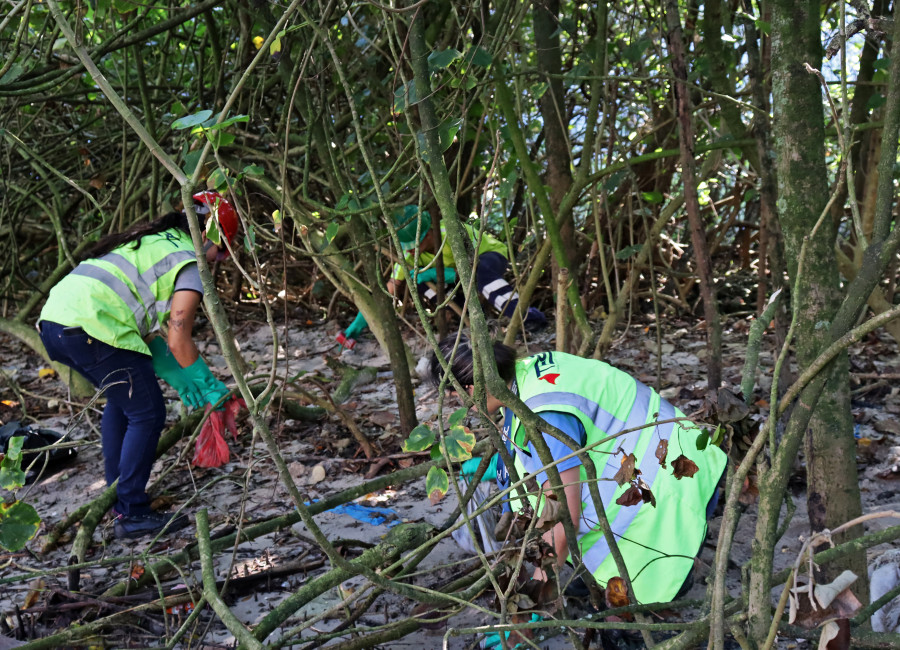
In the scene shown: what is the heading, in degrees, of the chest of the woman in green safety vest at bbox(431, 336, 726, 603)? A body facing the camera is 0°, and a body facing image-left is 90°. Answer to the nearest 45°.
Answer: approximately 90°

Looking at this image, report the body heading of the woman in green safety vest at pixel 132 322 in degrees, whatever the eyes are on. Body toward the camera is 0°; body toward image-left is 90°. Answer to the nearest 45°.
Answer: approximately 270°

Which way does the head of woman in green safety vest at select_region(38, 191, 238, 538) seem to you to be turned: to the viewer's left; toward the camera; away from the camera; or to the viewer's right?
to the viewer's right

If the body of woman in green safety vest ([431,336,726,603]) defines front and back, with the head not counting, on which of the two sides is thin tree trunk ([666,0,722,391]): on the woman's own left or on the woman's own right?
on the woman's own right

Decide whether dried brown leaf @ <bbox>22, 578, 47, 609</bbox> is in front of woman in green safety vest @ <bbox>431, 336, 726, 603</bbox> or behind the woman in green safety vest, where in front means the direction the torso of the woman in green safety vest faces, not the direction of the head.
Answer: in front

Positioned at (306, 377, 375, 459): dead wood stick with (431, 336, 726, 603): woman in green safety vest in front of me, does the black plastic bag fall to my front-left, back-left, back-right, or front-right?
back-right
